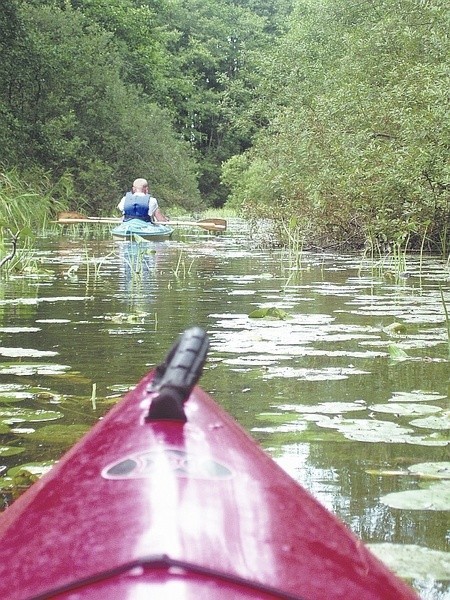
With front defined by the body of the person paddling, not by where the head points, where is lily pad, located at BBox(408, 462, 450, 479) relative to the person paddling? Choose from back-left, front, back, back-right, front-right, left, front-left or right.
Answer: back

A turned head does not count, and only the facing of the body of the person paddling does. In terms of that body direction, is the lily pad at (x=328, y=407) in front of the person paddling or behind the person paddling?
behind

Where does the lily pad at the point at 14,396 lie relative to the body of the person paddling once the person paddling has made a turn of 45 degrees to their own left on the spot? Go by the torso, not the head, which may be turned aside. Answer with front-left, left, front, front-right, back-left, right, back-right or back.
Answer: back-left

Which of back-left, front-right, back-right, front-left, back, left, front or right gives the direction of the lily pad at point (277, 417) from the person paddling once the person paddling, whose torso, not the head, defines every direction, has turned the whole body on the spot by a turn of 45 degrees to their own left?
back-left

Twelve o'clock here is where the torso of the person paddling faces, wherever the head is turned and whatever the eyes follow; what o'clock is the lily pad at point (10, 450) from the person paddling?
The lily pad is roughly at 6 o'clock from the person paddling.

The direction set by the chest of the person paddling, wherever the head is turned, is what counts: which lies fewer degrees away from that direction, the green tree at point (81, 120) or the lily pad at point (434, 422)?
the green tree

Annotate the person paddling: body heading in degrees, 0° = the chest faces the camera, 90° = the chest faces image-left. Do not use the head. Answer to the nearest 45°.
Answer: approximately 180°

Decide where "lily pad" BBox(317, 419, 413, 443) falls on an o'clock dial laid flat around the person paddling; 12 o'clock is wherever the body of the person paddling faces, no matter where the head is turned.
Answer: The lily pad is roughly at 6 o'clock from the person paddling.

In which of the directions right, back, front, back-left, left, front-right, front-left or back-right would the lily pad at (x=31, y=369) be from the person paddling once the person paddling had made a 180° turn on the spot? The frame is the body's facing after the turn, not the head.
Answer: front

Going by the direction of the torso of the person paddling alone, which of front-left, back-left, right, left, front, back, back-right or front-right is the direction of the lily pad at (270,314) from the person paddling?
back

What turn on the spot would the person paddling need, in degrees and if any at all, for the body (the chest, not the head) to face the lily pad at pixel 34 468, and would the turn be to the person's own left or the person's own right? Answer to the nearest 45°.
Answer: approximately 180°

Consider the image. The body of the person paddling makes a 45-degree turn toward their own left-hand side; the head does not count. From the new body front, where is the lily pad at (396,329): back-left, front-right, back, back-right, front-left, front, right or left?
back-left

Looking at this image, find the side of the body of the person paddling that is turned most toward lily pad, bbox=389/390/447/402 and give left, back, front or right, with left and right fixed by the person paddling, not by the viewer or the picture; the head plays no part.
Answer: back

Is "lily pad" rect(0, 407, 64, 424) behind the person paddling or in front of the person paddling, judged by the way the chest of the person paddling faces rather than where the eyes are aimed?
behind

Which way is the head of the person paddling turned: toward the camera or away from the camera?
away from the camera

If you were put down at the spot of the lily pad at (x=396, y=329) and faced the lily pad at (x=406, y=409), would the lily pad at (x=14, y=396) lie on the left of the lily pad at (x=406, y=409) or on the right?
right

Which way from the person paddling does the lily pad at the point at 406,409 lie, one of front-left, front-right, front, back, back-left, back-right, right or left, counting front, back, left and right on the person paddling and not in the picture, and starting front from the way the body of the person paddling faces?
back
